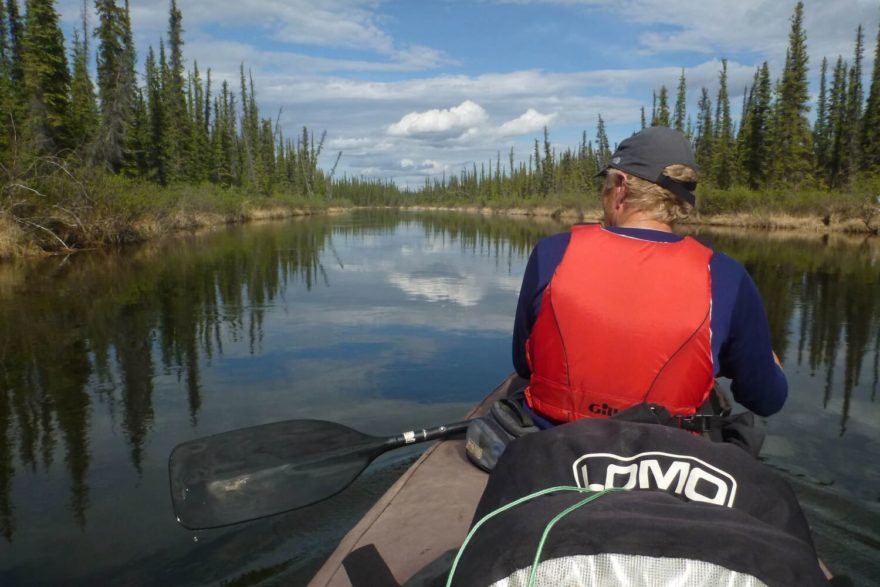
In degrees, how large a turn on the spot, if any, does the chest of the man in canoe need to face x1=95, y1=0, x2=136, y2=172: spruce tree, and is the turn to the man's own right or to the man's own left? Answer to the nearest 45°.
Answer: approximately 45° to the man's own left

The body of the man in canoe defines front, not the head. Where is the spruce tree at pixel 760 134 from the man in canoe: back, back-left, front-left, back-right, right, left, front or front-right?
front

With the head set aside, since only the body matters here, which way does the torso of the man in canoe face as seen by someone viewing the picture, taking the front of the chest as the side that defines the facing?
away from the camera

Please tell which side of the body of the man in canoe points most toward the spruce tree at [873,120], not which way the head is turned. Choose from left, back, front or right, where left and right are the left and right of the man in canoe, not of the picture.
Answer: front

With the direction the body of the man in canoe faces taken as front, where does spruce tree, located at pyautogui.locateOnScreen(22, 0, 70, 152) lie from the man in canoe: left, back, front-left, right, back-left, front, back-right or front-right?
front-left

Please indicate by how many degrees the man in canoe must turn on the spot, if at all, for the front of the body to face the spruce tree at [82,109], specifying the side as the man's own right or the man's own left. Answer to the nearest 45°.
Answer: approximately 45° to the man's own left

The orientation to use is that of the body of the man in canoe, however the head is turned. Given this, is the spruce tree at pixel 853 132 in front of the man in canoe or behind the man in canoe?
in front

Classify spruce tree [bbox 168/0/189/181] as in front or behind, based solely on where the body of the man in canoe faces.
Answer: in front

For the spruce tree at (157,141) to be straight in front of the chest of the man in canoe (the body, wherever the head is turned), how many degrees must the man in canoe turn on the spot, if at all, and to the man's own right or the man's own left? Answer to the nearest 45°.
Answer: approximately 45° to the man's own left
